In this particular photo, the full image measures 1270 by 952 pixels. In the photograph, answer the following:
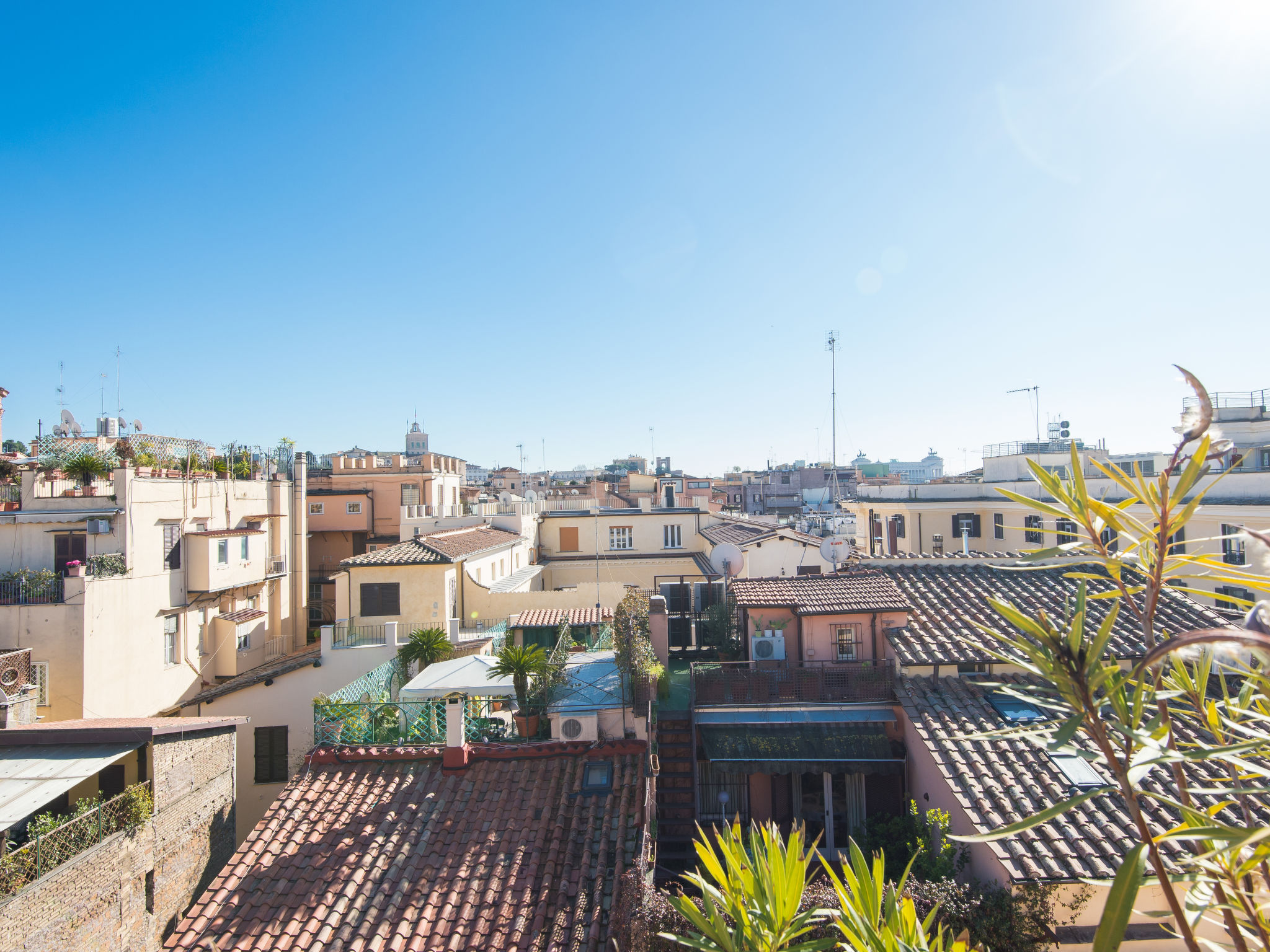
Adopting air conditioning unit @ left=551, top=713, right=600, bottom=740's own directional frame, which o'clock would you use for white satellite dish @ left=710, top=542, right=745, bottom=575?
The white satellite dish is roughly at 7 o'clock from the air conditioning unit.

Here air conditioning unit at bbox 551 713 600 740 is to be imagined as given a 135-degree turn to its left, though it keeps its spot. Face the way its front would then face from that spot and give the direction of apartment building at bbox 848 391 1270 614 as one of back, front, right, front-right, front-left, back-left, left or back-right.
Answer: front

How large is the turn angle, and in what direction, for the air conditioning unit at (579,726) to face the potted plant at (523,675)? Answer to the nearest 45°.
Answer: approximately 135° to its right

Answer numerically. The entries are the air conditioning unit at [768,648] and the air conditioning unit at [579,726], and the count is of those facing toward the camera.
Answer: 2

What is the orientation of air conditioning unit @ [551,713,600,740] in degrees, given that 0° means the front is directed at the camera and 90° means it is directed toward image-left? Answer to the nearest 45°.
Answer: approximately 0°

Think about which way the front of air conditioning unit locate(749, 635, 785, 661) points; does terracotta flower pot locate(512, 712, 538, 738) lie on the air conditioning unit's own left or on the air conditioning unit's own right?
on the air conditioning unit's own right

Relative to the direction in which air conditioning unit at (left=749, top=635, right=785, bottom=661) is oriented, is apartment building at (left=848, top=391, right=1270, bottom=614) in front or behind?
behind
